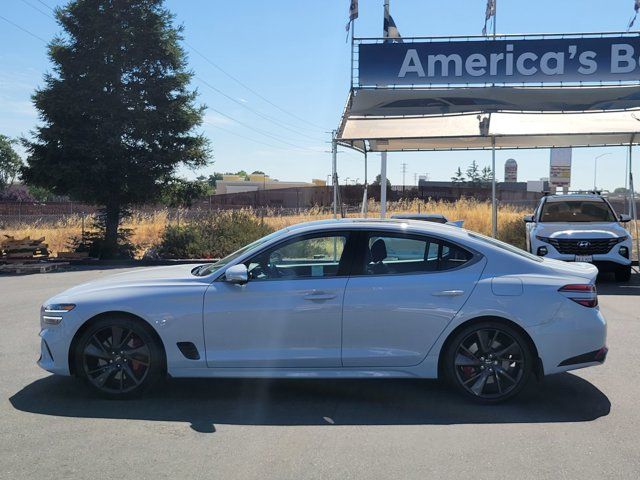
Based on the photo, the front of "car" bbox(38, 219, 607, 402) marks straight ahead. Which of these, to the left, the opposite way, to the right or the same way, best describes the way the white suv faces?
to the left

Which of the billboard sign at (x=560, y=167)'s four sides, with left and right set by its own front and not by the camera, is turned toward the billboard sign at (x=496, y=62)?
front

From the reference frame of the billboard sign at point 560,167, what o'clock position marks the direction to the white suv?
The white suv is roughly at 12 o'clock from the billboard sign.

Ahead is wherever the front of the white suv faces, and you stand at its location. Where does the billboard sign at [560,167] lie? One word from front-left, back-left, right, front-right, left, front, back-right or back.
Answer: back

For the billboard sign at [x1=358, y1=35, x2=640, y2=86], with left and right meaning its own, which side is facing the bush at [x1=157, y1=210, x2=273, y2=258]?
right

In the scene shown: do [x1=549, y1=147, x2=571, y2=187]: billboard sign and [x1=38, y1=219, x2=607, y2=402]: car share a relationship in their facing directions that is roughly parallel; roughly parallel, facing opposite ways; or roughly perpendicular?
roughly perpendicular

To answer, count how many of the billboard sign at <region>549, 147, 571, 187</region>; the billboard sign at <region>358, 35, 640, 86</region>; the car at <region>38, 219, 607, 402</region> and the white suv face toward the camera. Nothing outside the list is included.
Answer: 3

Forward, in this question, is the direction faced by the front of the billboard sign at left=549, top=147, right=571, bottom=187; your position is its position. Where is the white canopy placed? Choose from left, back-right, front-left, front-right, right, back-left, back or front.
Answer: front

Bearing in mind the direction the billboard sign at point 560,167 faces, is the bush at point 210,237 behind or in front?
in front

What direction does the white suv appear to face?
toward the camera

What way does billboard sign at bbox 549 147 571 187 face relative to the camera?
toward the camera

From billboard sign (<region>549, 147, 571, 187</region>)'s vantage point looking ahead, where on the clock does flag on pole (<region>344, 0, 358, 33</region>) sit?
The flag on pole is roughly at 1 o'clock from the billboard sign.

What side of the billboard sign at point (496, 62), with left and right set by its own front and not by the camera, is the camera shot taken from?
front

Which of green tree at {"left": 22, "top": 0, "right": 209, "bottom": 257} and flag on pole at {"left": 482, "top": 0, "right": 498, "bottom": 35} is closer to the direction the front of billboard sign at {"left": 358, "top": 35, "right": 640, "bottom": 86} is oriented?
the green tree

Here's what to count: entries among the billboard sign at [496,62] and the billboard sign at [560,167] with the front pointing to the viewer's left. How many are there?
0

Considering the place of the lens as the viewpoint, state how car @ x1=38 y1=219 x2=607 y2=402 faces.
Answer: facing to the left of the viewer
